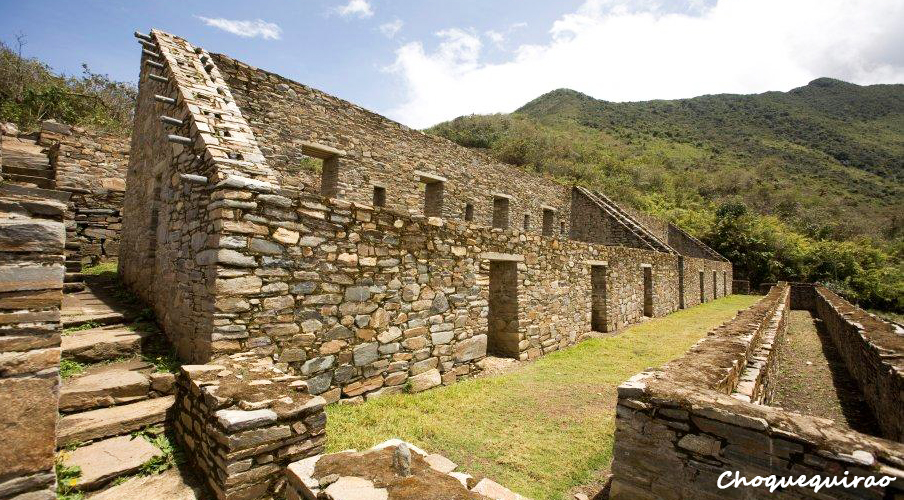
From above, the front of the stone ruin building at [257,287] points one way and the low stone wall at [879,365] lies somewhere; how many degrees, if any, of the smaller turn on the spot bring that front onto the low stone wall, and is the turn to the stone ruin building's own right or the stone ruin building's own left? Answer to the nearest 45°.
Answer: approximately 45° to the stone ruin building's own left
